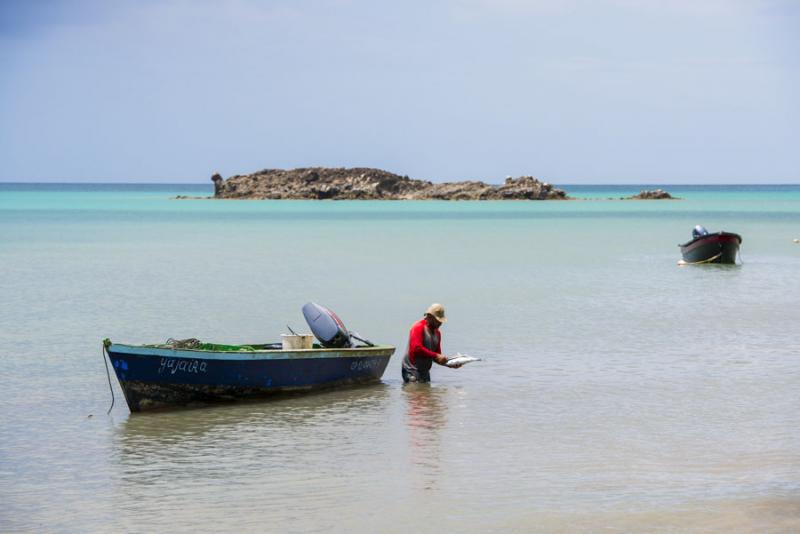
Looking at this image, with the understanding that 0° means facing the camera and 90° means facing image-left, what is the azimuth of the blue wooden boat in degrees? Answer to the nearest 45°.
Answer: approximately 45°

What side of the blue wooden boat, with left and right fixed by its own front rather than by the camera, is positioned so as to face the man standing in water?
back
